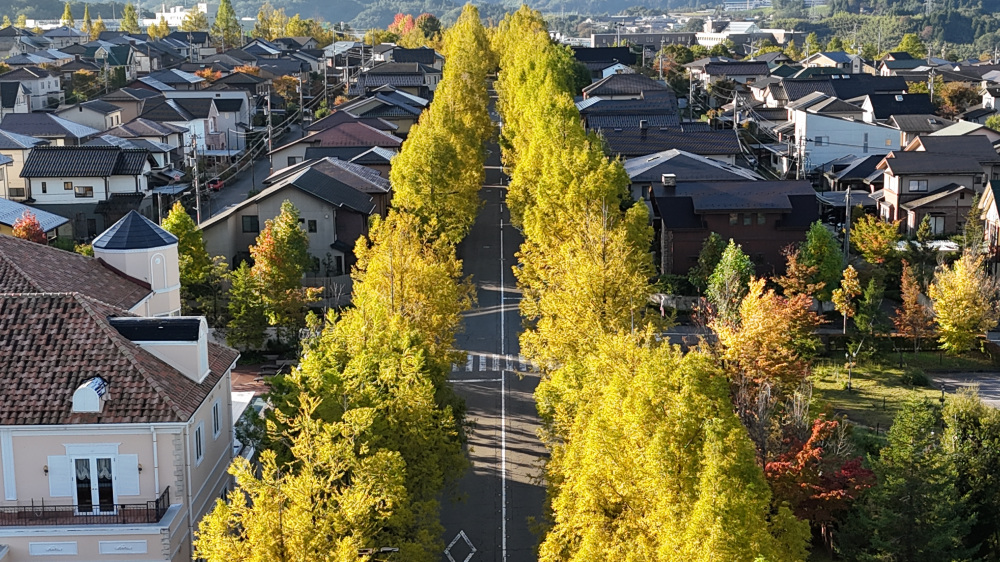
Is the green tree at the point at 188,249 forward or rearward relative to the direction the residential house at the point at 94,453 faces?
rearward

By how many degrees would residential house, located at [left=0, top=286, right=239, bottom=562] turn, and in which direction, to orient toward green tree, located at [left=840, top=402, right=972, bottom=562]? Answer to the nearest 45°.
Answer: approximately 90° to its left

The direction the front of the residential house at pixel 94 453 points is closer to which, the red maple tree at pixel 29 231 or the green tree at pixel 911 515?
the green tree

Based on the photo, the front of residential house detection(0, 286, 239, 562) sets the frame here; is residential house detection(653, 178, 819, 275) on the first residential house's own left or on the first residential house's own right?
on the first residential house's own left

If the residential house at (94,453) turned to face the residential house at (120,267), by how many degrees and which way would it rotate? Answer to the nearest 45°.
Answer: approximately 180°

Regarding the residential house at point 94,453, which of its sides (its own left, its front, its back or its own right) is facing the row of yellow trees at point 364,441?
left

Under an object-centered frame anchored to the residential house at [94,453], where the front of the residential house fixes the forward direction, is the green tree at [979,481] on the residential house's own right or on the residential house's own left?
on the residential house's own left

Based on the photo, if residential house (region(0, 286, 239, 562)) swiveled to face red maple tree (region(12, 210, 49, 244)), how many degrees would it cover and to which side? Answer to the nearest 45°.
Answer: approximately 180°

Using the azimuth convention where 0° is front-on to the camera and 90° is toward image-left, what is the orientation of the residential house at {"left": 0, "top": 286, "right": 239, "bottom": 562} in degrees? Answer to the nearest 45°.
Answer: approximately 0°
